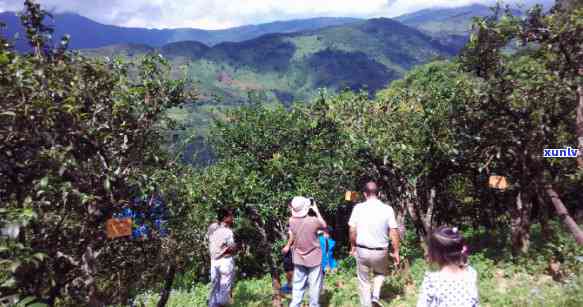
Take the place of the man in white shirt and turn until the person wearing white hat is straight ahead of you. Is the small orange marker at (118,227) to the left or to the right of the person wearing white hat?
left

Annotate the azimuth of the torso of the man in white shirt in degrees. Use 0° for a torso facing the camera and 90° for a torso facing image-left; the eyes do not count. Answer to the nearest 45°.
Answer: approximately 180°

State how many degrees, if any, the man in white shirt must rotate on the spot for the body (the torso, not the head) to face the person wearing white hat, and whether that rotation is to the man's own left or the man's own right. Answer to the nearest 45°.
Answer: approximately 90° to the man's own left

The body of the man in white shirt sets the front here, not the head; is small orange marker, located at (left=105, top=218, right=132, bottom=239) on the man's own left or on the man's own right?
on the man's own left

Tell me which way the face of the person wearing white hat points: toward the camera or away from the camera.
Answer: away from the camera
